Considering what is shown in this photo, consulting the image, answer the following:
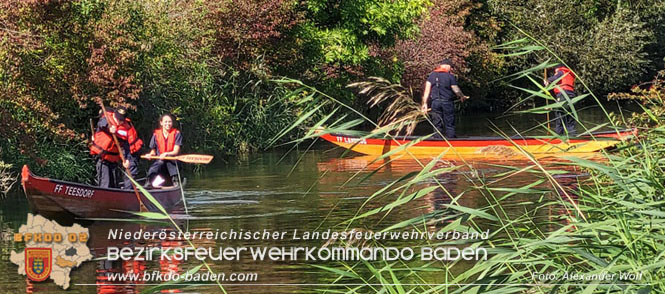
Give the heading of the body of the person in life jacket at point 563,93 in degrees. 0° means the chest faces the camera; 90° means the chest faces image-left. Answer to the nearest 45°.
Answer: approximately 90°

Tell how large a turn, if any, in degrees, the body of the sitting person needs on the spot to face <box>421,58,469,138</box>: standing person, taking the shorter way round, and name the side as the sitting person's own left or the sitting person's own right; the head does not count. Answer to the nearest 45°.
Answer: approximately 135° to the sitting person's own left

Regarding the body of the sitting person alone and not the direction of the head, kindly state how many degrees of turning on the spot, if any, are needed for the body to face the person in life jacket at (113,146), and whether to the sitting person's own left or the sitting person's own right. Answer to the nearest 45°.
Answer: approximately 90° to the sitting person's own right

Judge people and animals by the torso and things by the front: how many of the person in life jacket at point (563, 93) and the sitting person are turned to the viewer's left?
1

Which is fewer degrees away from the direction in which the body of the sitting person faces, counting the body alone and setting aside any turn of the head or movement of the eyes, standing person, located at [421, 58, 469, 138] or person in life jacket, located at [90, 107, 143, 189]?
the person in life jacket
